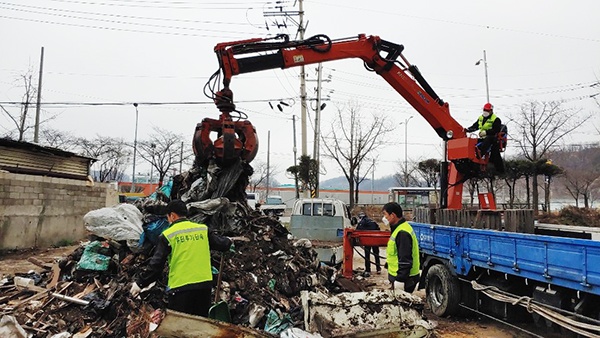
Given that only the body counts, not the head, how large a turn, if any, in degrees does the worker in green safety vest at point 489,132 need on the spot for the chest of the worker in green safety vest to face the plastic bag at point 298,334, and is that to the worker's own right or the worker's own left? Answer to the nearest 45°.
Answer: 0° — they already face it

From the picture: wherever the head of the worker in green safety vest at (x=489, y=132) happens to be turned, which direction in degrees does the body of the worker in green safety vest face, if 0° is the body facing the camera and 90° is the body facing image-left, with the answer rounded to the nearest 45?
approximately 45°

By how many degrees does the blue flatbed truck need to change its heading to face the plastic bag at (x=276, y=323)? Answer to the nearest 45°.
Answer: approximately 90° to its right

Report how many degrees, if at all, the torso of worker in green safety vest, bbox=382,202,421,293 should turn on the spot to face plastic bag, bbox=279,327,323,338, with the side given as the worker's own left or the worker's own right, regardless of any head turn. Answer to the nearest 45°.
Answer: approximately 45° to the worker's own left

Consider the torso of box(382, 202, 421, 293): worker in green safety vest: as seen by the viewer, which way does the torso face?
to the viewer's left

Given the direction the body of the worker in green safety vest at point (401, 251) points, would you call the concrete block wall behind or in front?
in front

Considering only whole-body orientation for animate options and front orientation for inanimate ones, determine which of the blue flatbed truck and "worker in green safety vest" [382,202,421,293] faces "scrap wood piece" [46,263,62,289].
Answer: the worker in green safety vest

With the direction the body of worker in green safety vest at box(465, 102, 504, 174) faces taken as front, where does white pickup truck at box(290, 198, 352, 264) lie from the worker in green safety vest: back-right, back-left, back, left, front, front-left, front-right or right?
right

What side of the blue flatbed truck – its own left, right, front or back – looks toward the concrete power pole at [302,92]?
back

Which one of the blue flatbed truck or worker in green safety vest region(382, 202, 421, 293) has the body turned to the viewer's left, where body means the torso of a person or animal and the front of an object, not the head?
the worker in green safety vest

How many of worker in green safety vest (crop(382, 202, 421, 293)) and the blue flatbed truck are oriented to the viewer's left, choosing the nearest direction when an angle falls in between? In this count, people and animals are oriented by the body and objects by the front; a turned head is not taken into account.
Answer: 1

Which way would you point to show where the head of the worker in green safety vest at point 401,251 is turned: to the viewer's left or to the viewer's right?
to the viewer's left

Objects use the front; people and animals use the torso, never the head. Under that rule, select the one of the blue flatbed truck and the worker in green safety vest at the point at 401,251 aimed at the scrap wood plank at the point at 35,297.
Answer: the worker in green safety vest

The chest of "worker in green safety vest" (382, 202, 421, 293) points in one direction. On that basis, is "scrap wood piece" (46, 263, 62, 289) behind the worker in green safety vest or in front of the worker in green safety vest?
in front
